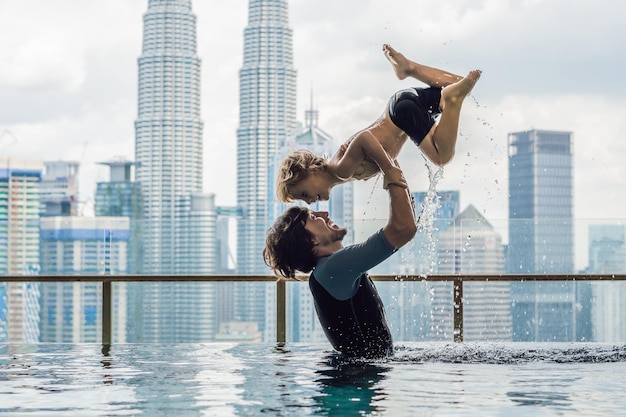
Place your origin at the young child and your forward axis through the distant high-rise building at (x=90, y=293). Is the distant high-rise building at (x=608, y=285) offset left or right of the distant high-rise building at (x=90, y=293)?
right

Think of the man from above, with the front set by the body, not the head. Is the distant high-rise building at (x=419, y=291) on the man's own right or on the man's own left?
on the man's own left

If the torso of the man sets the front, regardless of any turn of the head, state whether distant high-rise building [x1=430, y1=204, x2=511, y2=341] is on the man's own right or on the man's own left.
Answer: on the man's own left

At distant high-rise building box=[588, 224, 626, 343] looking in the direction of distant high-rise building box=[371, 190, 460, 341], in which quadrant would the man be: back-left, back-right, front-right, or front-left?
front-left

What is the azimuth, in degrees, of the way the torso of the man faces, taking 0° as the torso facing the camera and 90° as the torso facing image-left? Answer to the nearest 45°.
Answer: approximately 270°

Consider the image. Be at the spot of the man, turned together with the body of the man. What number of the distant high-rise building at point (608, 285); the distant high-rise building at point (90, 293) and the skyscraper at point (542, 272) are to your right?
0

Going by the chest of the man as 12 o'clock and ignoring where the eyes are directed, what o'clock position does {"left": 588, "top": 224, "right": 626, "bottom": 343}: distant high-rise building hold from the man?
The distant high-rise building is roughly at 10 o'clock from the man.

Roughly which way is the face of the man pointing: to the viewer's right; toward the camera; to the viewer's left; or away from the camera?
to the viewer's right

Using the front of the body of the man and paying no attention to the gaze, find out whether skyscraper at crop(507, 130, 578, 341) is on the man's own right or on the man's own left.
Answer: on the man's own left

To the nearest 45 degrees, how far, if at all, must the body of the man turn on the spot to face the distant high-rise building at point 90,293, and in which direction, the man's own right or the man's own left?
approximately 90° to the man's own left

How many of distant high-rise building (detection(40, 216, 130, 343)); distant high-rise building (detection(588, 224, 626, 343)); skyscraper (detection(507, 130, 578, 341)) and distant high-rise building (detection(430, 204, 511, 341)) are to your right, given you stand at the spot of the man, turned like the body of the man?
0
